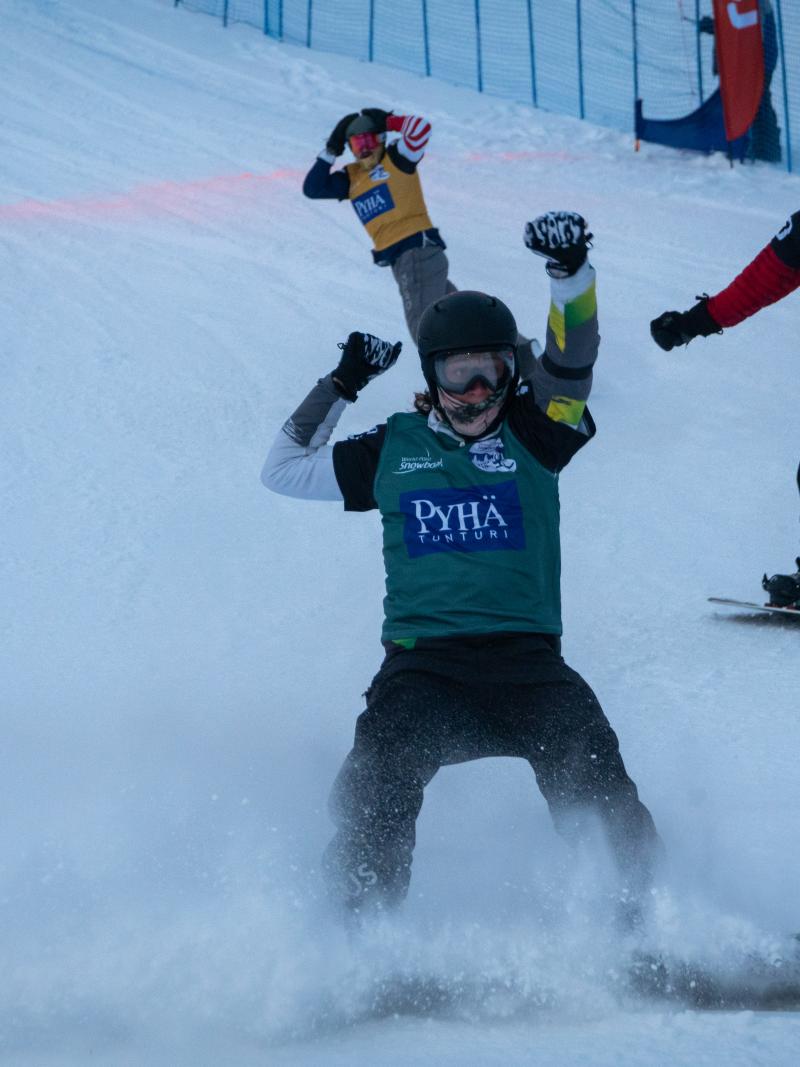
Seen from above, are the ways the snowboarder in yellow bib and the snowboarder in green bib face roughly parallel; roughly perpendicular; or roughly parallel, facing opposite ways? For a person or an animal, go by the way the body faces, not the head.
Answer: roughly parallel

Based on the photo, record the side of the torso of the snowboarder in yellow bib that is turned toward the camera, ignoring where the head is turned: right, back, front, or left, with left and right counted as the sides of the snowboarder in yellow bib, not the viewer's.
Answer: front

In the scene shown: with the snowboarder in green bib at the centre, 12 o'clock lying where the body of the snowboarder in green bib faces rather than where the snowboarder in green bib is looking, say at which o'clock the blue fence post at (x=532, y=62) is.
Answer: The blue fence post is roughly at 6 o'clock from the snowboarder in green bib.

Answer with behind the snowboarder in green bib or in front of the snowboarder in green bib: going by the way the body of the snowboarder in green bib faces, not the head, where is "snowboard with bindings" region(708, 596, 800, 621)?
behind

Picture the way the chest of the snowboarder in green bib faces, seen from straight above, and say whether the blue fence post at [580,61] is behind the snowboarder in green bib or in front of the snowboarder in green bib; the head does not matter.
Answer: behind

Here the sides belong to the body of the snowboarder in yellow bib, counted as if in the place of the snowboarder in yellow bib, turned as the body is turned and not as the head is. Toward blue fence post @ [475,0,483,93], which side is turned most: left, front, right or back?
back

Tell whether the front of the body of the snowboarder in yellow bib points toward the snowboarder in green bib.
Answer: yes

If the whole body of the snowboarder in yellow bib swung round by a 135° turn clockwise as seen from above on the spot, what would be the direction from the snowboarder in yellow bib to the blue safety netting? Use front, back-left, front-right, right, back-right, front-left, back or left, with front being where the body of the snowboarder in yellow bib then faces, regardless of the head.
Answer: front-right

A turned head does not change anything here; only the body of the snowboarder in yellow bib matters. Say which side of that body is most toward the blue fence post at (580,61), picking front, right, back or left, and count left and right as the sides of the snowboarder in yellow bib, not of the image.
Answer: back

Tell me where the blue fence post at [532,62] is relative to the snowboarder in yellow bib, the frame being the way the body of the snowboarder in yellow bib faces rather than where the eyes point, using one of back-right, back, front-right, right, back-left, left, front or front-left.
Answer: back

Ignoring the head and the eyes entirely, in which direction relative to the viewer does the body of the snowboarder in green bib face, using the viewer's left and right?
facing the viewer

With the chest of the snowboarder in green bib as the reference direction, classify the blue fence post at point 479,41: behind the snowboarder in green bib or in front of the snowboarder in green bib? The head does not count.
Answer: behind

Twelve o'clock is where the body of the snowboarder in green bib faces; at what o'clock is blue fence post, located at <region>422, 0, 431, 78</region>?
The blue fence post is roughly at 6 o'clock from the snowboarder in green bib.
